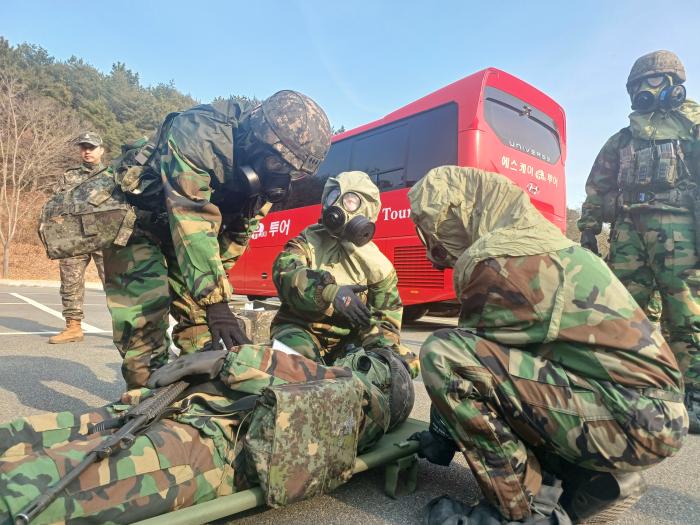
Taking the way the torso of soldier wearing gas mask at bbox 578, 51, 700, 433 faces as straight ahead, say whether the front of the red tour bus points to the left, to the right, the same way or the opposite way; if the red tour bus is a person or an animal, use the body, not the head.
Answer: to the right

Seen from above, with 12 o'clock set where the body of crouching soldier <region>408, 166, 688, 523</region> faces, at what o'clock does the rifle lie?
The rifle is roughly at 11 o'clock from the crouching soldier.

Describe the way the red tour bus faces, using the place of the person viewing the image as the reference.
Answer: facing away from the viewer and to the left of the viewer

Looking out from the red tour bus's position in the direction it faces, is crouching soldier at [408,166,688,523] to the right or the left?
on its left

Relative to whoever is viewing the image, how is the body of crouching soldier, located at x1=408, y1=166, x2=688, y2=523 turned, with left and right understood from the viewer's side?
facing to the left of the viewer

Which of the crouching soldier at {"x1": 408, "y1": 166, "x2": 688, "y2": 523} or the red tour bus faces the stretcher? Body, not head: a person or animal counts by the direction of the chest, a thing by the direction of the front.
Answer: the crouching soldier

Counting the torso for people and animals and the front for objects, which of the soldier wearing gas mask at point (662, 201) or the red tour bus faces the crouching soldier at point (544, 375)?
the soldier wearing gas mask

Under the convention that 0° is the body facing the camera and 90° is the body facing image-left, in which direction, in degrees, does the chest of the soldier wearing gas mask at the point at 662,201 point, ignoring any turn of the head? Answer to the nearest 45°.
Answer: approximately 0°

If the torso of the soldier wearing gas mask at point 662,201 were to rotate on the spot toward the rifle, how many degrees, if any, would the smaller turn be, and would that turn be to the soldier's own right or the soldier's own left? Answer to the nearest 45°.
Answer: approximately 45° to the soldier's own right

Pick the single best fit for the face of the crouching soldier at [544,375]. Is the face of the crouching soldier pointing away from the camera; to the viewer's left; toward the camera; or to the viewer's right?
to the viewer's left

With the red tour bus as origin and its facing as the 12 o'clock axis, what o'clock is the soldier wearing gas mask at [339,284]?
The soldier wearing gas mask is roughly at 8 o'clock from the red tour bus.

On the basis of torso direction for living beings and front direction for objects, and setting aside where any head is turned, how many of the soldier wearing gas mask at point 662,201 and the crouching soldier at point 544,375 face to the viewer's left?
1
